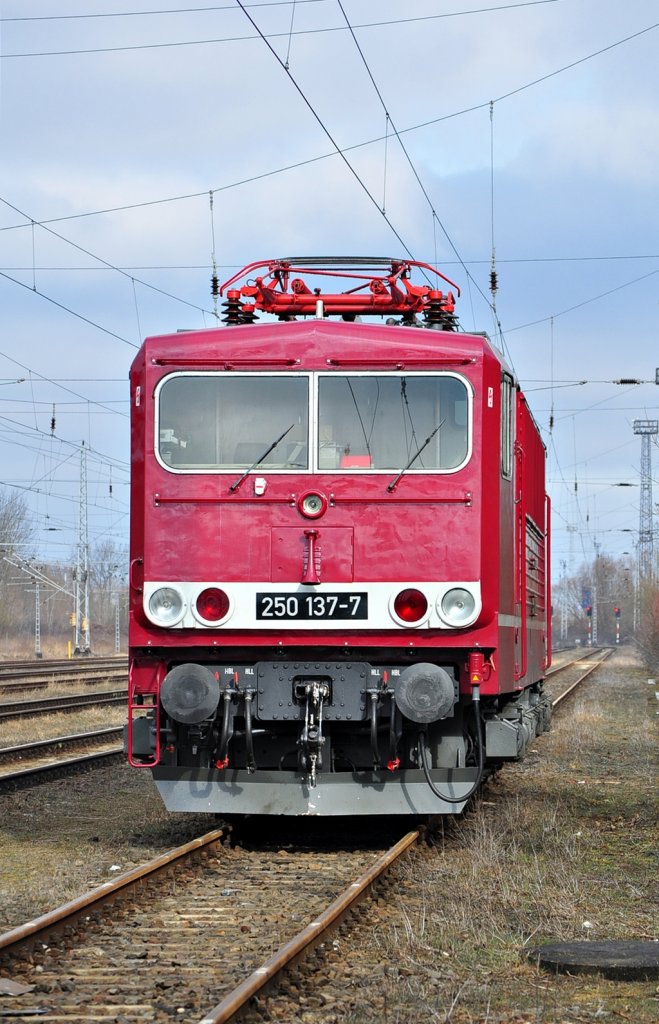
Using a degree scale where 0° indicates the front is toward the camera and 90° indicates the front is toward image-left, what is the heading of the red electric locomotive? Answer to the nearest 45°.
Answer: approximately 0°

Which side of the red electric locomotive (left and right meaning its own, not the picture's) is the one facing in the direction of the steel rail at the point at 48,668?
back

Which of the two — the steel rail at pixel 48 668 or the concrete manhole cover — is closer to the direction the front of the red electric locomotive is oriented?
the concrete manhole cover

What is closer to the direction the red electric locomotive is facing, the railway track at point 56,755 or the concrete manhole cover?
the concrete manhole cover

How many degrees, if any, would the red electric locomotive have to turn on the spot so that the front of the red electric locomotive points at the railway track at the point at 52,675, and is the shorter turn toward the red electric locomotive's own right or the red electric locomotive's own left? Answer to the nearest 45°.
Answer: approximately 180°
